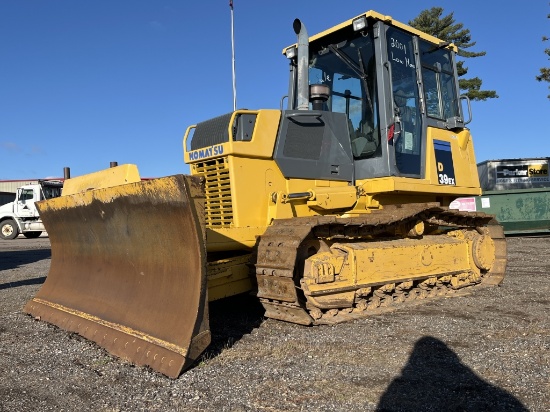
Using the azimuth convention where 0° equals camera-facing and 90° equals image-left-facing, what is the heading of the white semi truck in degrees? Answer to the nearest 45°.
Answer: approximately 90°

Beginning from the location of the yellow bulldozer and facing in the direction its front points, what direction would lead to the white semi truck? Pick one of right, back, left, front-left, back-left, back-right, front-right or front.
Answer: right

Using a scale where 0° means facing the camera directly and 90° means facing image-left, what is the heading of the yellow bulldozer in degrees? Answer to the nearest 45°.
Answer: approximately 45°

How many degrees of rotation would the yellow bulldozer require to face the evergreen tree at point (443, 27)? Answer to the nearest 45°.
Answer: approximately 180°

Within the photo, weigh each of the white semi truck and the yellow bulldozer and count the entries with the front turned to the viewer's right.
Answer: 0

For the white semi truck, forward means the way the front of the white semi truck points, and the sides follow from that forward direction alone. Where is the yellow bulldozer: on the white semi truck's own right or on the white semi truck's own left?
on the white semi truck's own left
